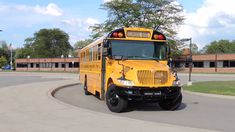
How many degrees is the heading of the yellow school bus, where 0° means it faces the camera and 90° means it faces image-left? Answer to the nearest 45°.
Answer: approximately 315°
